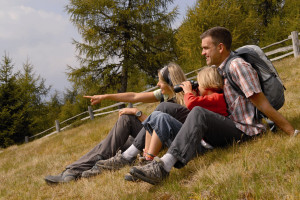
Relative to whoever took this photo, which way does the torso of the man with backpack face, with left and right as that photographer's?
facing to the left of the viewer

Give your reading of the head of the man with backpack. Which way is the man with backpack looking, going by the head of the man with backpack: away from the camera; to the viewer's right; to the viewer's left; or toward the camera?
to the viewer's left

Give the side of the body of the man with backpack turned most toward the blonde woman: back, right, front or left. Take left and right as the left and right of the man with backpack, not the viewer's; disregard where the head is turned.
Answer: front

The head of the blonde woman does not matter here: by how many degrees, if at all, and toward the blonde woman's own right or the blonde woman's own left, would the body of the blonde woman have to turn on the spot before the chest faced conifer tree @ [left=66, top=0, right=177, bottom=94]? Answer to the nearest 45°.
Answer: approximately 90° to the blonde woman's own right

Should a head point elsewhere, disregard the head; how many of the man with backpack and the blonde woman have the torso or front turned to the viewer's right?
0

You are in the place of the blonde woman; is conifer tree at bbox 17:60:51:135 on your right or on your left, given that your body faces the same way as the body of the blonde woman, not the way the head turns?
on your right

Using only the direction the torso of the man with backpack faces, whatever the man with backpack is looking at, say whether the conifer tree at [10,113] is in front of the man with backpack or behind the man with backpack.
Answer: in front

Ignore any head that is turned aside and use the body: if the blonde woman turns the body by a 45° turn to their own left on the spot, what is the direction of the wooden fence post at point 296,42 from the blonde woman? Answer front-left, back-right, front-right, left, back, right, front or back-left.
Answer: back

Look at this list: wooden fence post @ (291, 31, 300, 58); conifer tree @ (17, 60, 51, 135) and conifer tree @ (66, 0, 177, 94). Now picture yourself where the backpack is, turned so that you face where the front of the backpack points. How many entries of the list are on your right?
0

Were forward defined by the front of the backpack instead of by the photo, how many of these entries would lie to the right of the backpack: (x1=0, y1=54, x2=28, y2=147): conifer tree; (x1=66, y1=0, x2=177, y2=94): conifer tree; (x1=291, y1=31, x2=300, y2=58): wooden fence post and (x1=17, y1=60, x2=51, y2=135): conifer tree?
0

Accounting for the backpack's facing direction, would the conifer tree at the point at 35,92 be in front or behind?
behind

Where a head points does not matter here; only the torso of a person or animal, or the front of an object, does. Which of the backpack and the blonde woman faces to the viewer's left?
the blonde woman

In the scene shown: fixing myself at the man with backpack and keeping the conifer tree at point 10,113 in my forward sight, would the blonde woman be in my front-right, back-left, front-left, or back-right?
front-left

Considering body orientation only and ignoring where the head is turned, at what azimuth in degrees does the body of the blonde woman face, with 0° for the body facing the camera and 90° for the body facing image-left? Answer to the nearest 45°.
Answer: approximately 90°

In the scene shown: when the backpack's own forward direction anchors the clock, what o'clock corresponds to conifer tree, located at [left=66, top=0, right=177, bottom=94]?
The conifer tree is roughly at 8 o'clock from the backpack.

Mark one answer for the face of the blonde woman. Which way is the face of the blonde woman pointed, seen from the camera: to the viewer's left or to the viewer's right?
to the viewer's left

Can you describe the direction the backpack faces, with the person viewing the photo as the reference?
facing to the right of the viewer

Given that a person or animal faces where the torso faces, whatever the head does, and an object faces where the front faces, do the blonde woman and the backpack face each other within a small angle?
no

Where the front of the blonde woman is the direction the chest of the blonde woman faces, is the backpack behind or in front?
behind
